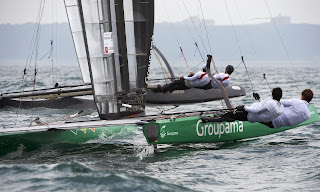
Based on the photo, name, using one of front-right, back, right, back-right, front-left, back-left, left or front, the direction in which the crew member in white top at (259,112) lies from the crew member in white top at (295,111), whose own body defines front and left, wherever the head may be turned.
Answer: left
